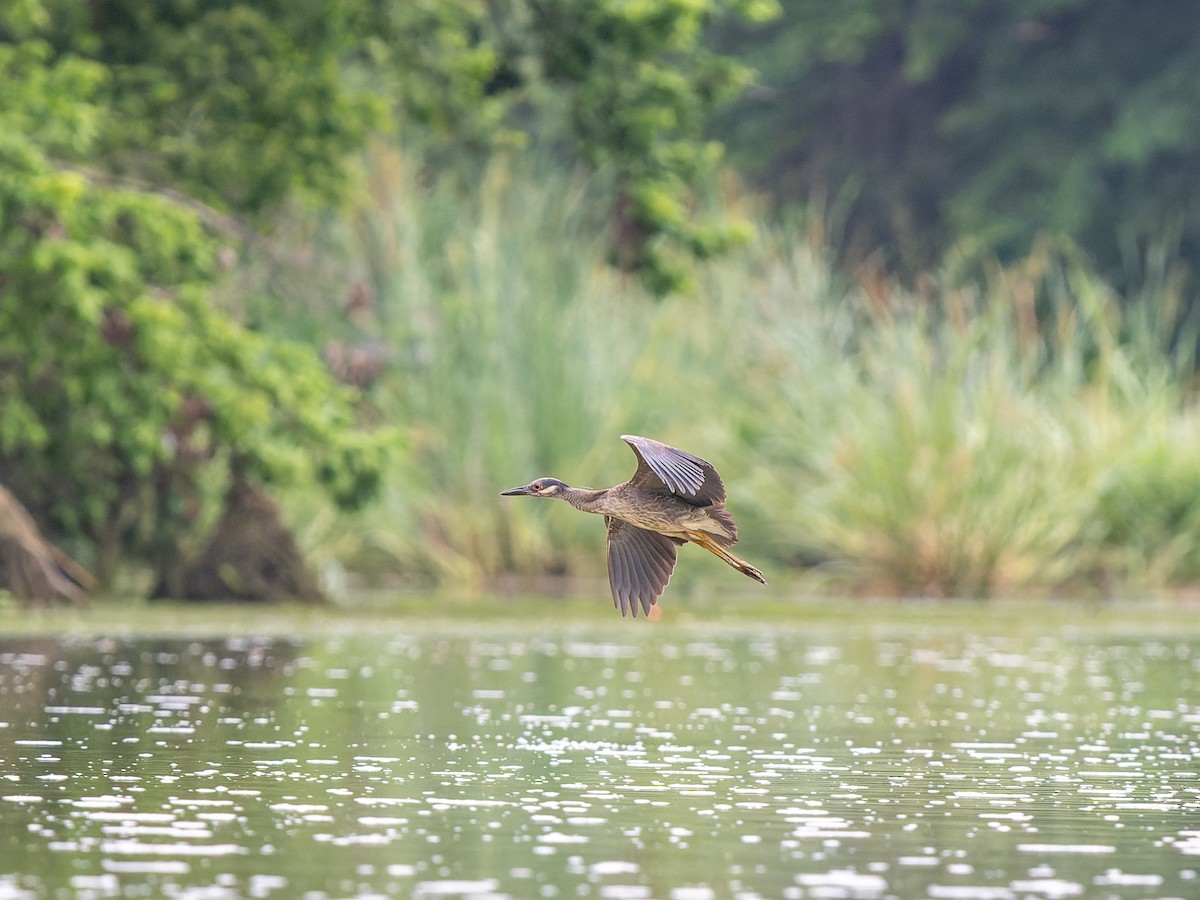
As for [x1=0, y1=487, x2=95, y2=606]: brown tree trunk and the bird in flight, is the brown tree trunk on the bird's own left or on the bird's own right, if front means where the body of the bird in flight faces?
on the bird's own right

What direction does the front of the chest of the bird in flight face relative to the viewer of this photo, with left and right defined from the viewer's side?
facing to the left of the viewer

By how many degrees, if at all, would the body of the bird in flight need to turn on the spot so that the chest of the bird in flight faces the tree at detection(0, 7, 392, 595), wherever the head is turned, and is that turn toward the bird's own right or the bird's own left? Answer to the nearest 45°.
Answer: approximately 45° to the bird's own right
